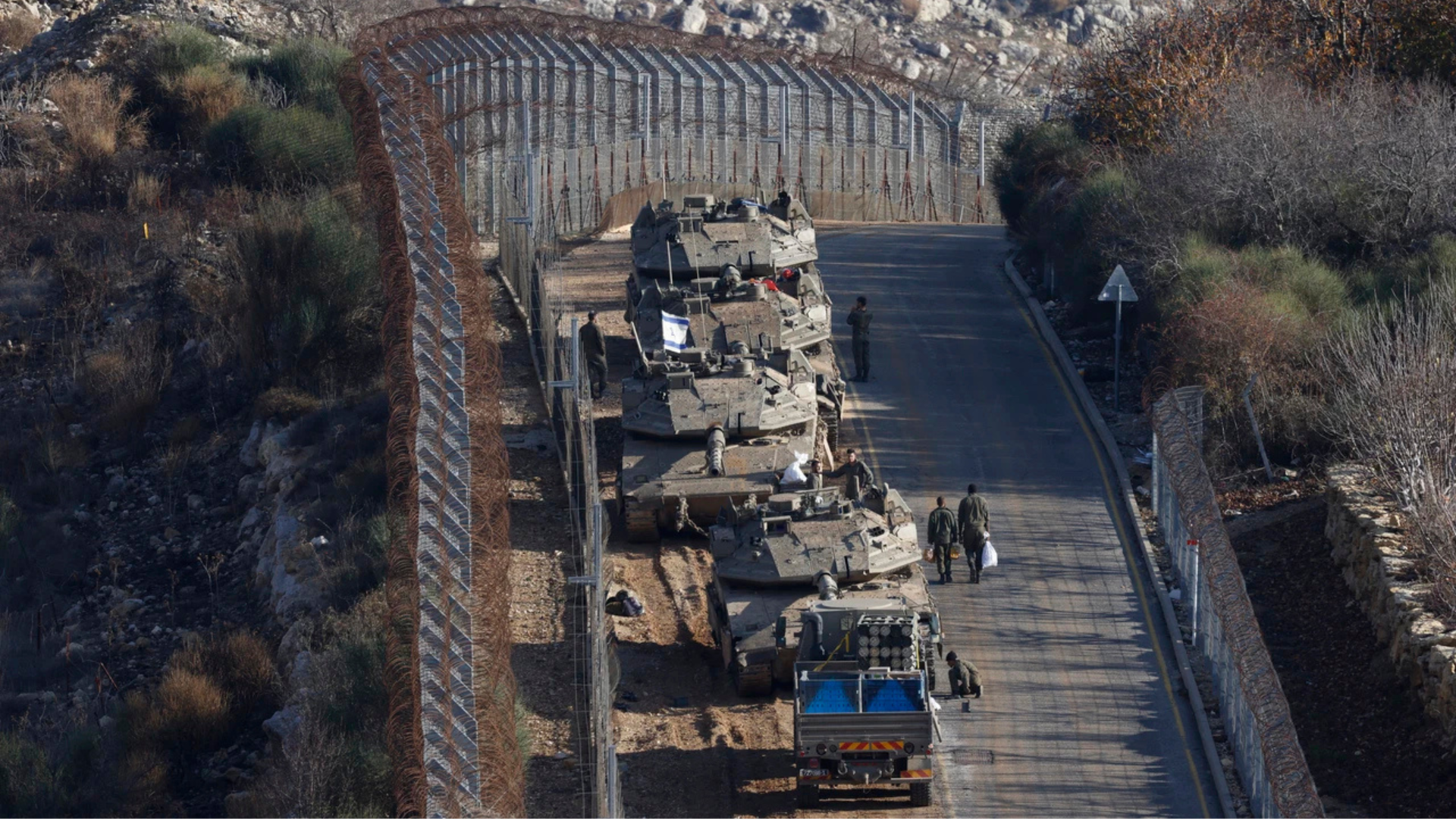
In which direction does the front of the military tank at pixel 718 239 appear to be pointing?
toward the camera

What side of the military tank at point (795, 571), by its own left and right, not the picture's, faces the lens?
front

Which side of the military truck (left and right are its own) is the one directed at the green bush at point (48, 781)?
left

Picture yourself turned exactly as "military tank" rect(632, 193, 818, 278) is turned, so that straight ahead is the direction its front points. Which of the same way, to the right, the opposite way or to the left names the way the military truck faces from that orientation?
the opposite way

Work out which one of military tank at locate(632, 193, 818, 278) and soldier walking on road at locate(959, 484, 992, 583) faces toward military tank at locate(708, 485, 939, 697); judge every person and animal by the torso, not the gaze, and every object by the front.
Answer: military tank at locate(632, 193, 818, 278)

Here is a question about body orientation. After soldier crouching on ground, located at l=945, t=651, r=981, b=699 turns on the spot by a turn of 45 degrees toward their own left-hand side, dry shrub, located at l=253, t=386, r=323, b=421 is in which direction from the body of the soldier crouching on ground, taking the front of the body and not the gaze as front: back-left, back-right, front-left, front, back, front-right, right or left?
right

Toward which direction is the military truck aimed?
away from the camera

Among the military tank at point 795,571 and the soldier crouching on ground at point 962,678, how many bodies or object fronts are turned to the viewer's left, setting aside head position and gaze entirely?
1

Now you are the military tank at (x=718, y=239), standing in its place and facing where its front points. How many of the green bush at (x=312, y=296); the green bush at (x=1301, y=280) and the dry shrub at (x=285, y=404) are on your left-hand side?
1

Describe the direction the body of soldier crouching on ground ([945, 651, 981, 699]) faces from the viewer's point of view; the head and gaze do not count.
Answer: to the viewer's left

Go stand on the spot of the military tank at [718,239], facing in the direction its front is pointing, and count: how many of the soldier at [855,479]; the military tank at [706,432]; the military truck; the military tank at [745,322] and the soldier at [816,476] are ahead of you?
5

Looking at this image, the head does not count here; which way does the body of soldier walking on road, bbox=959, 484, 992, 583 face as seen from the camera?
away from the camera

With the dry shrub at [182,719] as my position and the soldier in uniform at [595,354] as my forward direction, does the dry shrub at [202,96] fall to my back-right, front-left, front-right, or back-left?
front-left

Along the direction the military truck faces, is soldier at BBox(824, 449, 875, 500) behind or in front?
in front

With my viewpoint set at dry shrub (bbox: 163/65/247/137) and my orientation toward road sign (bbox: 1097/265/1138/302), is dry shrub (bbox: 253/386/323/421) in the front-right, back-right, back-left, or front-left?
front-right

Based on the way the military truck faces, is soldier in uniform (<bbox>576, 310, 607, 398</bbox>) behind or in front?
in front

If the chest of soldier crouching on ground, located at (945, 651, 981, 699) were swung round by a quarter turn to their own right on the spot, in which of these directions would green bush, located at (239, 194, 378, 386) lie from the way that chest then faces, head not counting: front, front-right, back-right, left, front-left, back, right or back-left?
front-left
